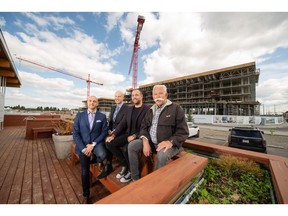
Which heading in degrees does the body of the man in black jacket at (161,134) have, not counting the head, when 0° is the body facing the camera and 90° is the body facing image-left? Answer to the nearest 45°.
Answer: approximately 45°

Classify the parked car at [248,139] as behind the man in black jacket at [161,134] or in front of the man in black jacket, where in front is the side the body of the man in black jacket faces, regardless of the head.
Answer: behind

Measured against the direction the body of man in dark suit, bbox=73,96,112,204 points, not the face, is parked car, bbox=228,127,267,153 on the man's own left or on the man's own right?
on the man's own left

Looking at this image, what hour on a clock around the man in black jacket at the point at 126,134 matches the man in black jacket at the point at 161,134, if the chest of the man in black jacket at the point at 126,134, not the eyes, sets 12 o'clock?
the man in black jacket at the point at 161,134 is roughly at 9 o'clock from the man in black jacket at the point at 126,134.

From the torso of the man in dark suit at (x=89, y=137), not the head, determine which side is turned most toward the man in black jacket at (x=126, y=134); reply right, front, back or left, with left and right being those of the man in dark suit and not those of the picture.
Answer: left

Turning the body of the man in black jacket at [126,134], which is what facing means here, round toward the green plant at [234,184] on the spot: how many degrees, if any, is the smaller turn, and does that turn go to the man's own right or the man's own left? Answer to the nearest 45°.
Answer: approximately 90° to the man's own left

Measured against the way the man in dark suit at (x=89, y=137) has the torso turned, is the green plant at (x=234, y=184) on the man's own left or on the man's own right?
on the man's own left
